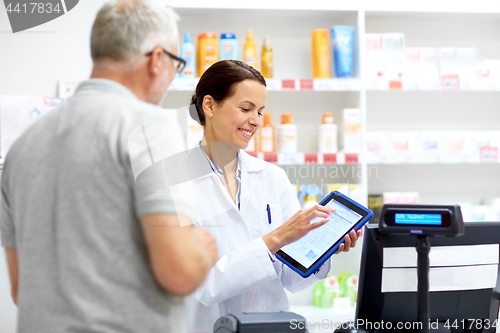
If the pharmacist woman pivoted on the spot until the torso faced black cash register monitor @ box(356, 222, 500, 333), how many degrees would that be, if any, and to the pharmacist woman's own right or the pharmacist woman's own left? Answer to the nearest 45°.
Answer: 0° — they already face it

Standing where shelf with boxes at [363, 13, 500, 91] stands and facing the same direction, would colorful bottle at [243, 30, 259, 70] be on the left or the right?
on its right

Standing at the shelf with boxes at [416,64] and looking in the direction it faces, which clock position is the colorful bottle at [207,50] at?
The colorful bottle is roughly at 2 o'clock from the shelf with boxes.

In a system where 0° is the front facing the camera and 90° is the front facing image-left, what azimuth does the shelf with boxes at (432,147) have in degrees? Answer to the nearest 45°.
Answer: approximately 0°

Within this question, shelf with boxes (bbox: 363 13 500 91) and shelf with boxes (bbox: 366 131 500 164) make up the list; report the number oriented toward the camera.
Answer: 2

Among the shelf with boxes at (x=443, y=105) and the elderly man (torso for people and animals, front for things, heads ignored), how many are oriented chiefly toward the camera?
1

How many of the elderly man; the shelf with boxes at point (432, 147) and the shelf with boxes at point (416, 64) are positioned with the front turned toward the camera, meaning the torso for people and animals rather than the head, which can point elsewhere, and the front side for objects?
2

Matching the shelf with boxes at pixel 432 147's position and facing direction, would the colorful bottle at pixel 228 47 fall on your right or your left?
on your right

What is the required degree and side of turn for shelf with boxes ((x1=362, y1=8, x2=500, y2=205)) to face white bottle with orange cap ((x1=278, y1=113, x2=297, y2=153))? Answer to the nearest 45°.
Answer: approximately 45° to its right

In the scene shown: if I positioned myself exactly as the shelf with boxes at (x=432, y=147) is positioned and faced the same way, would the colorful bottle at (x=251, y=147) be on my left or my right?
on my right
